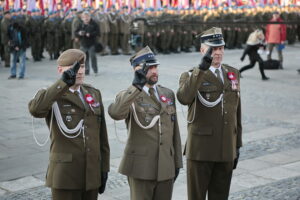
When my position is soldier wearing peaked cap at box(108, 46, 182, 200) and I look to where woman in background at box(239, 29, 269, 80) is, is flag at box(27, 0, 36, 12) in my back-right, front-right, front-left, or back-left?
front-left

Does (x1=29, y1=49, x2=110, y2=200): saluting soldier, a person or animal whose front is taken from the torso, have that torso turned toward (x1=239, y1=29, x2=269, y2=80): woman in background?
no

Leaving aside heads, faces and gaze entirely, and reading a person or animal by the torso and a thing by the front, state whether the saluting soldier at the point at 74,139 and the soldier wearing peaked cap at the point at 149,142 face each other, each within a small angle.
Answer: no

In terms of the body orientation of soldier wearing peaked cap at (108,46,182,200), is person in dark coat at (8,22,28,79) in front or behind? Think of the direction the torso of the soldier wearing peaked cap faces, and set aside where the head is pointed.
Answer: behind

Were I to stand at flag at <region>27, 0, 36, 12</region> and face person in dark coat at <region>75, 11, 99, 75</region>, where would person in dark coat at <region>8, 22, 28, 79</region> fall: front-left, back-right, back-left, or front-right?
front-right

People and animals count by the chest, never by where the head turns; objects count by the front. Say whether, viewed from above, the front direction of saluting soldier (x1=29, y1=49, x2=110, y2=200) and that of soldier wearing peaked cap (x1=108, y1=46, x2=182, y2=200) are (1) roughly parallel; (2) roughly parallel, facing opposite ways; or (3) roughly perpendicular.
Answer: roughly parallel

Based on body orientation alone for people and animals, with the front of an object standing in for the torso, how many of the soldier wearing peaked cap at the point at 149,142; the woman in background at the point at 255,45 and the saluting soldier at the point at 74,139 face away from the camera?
0

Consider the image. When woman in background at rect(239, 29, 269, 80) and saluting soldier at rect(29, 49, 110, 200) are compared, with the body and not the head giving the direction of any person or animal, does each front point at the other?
no

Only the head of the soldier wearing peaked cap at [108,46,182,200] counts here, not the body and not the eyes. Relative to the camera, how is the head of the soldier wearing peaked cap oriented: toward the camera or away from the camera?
toward the camera

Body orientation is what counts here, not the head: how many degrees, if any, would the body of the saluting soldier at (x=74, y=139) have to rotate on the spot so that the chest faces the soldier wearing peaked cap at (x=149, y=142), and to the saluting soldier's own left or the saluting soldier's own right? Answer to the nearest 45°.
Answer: approximately 45° to the saluting soldier's own left

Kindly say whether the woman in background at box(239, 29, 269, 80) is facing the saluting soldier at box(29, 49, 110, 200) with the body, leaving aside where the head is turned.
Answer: no
